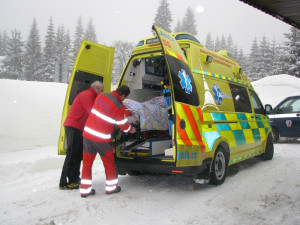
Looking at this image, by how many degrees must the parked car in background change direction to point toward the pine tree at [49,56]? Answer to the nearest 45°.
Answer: approximately 45° to its right

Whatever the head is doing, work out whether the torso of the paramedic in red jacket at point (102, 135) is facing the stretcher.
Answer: yes

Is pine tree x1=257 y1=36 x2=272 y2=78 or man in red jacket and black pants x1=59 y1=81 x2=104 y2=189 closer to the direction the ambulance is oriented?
the pine tree

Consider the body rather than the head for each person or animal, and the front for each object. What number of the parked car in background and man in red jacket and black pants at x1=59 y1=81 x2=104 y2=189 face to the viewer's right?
1

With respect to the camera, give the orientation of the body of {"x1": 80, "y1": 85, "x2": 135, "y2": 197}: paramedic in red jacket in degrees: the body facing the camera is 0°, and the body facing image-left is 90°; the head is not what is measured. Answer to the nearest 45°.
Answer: approximately 225°

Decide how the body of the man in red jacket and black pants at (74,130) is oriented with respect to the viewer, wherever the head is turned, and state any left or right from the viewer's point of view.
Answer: facing to the right of the viewer

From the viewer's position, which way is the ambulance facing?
facing away from the viewer and to the right of the viewer

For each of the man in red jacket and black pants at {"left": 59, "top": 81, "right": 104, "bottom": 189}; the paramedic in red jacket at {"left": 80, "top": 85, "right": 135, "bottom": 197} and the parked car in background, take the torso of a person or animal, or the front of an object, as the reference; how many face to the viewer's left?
1

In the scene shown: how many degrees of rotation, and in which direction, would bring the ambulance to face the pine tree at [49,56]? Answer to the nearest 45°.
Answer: approximately 90° to its left

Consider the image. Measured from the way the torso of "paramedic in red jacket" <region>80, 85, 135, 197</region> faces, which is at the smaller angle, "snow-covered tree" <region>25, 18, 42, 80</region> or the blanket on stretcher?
the blanket on stretcher

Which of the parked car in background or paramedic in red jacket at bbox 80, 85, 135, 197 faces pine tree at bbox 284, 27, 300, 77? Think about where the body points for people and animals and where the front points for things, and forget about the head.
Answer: the paramedic in red jacket

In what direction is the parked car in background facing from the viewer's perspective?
to the viewer's left

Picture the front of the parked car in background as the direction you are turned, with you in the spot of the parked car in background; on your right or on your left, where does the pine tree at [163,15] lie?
on your right

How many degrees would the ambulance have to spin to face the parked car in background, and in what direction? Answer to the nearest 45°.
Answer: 0° — it already faces it
